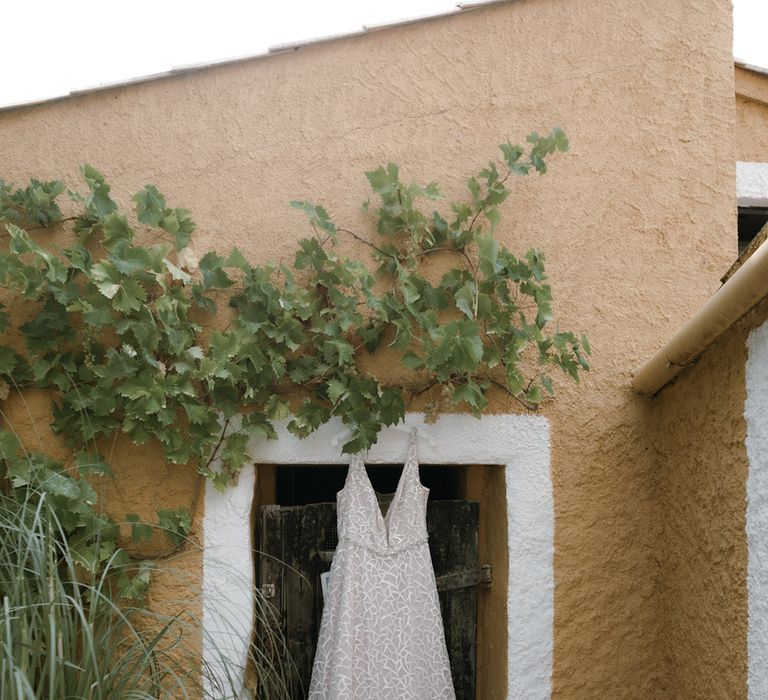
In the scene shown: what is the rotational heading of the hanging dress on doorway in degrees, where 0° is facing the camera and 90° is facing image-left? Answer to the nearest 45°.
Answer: approximately 0°

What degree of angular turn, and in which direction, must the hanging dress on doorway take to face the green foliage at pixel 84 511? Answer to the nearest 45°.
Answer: approximately 90° to its right

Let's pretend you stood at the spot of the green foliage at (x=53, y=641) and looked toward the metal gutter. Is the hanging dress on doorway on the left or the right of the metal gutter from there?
left

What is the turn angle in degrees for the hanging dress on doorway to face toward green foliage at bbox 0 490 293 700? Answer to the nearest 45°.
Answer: approximately 45° to its right

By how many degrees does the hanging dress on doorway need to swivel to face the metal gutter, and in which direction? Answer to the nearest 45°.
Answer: approximately 45° to its left
